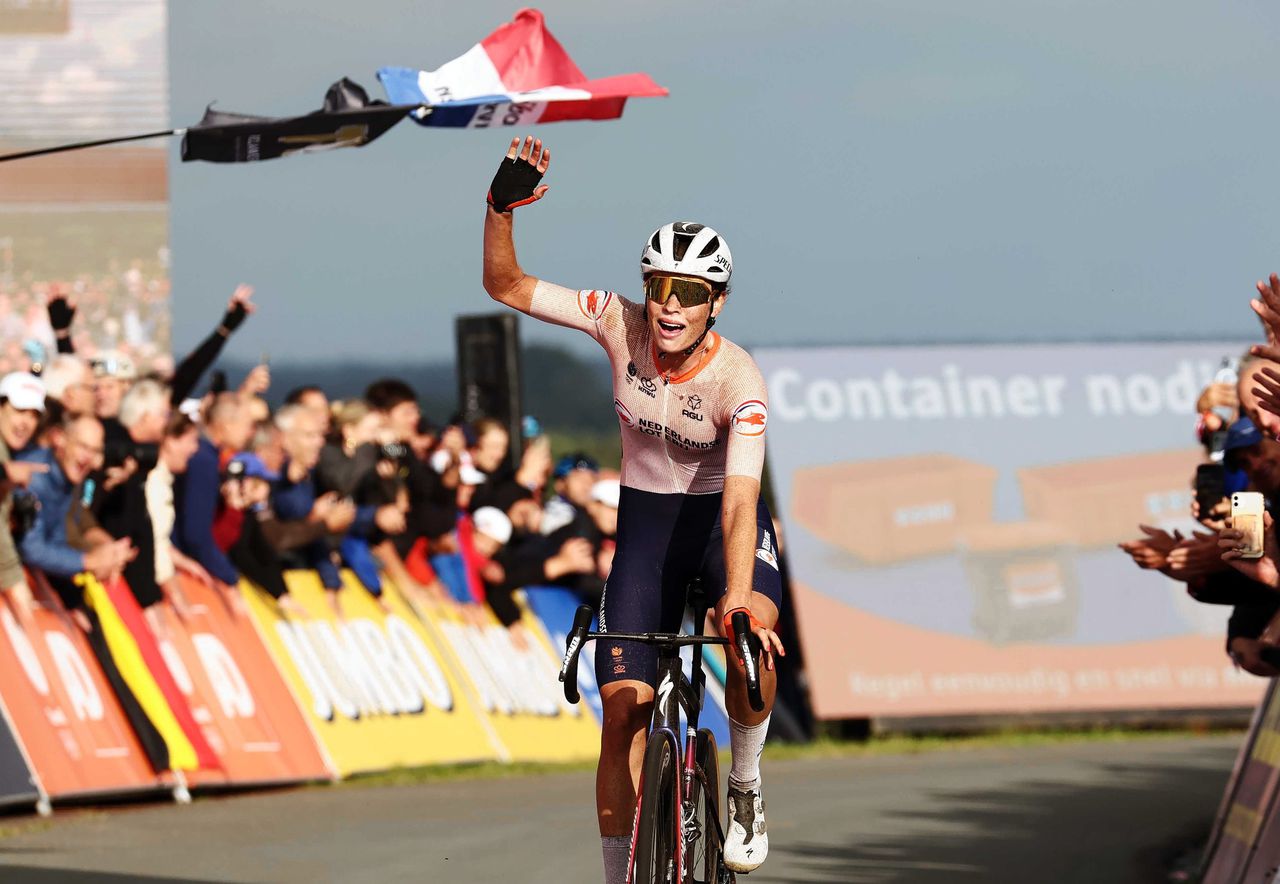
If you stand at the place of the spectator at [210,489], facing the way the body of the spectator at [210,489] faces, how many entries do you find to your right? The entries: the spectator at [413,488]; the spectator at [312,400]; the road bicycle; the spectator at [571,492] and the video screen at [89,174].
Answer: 1

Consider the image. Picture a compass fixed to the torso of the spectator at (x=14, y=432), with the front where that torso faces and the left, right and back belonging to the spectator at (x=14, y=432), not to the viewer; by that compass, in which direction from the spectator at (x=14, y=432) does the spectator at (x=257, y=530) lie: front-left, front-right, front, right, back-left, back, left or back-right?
left

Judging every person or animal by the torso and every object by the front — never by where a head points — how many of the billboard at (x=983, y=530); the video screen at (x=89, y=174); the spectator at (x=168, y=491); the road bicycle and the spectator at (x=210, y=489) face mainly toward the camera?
3

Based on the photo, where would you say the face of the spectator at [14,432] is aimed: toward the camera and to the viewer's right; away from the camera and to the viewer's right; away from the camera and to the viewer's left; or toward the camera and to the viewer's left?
toward the camera and to the viewer's right

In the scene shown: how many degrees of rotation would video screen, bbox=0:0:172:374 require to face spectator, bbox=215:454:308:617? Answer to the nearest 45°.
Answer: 0° — it already faces them

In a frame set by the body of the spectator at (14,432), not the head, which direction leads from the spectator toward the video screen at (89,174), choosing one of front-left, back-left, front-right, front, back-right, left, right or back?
back-left

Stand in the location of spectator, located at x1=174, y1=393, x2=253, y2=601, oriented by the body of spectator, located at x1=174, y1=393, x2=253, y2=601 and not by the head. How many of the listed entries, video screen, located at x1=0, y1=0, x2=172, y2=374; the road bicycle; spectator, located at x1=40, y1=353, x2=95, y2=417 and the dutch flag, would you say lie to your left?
1

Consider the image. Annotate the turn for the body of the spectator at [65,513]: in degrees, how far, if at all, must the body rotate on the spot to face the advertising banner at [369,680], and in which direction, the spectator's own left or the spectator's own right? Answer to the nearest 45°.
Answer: approximately 90° to the spectator's own left

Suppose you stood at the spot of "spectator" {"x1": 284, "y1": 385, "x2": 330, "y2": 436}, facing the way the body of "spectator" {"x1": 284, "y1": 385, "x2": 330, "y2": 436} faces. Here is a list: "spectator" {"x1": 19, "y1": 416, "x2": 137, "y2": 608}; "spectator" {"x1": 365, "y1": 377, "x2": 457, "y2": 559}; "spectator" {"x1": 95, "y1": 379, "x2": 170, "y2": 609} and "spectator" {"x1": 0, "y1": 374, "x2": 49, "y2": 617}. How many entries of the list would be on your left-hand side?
1

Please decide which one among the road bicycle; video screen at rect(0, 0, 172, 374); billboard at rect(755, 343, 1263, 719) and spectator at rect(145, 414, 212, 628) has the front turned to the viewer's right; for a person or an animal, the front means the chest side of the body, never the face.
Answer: the spectator

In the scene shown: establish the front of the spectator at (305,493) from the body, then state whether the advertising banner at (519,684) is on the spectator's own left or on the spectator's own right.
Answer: on the spectator's own left

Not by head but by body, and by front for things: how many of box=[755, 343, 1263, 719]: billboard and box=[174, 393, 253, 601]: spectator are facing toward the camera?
1

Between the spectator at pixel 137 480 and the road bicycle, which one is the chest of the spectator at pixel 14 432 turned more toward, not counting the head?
the road bicycle

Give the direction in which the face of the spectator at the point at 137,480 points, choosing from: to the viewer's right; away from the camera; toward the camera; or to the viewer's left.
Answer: to the viewer's right

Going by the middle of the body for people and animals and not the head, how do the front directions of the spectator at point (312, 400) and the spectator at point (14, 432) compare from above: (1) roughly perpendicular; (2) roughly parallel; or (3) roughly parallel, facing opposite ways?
roughly parallel

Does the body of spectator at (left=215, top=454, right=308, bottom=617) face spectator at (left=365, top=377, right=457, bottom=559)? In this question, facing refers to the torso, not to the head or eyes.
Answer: no

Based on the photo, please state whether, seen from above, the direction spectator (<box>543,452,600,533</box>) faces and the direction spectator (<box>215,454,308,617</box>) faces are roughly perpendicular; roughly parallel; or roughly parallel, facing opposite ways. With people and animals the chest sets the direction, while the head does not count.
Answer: roughly parallel

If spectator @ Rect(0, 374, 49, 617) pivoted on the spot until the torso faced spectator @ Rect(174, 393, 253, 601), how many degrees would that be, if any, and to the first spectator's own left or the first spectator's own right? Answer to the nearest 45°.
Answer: approximately 90° to the first spectator's own left
